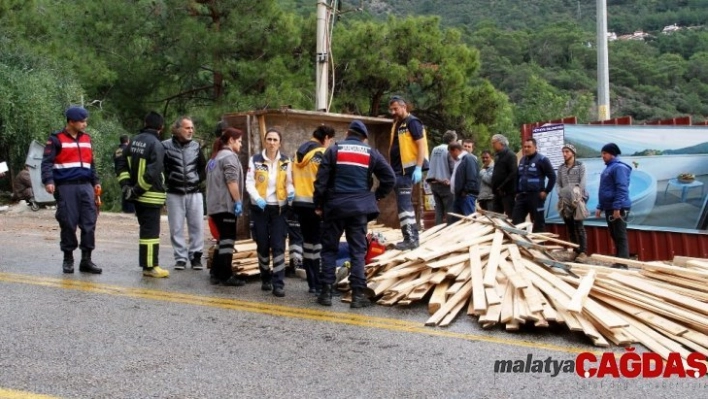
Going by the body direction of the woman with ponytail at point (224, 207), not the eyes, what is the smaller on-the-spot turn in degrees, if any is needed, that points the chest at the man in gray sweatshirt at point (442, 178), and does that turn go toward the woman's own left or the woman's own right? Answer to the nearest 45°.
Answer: approximately 45° to the woman's own left

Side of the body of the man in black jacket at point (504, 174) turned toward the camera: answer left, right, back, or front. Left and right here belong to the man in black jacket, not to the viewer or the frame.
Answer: left

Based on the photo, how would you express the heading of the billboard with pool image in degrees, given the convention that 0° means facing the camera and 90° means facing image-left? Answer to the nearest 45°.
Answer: approximately 0°

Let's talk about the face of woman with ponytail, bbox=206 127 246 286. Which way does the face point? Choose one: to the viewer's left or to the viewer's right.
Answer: to the viewer's right

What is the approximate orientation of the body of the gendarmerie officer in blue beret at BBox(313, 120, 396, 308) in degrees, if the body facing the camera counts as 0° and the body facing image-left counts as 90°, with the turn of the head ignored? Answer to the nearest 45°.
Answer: approximately 180°

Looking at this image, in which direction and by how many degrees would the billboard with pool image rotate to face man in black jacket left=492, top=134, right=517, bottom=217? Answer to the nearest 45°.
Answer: approximately 45° to its right

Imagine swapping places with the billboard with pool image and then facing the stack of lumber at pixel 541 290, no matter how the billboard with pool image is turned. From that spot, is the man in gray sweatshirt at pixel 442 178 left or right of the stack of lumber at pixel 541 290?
right

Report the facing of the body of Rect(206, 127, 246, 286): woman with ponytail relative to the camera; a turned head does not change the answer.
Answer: to the viewer's right

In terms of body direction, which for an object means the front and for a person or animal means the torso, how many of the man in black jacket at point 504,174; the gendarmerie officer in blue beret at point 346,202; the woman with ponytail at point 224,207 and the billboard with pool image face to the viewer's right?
1
